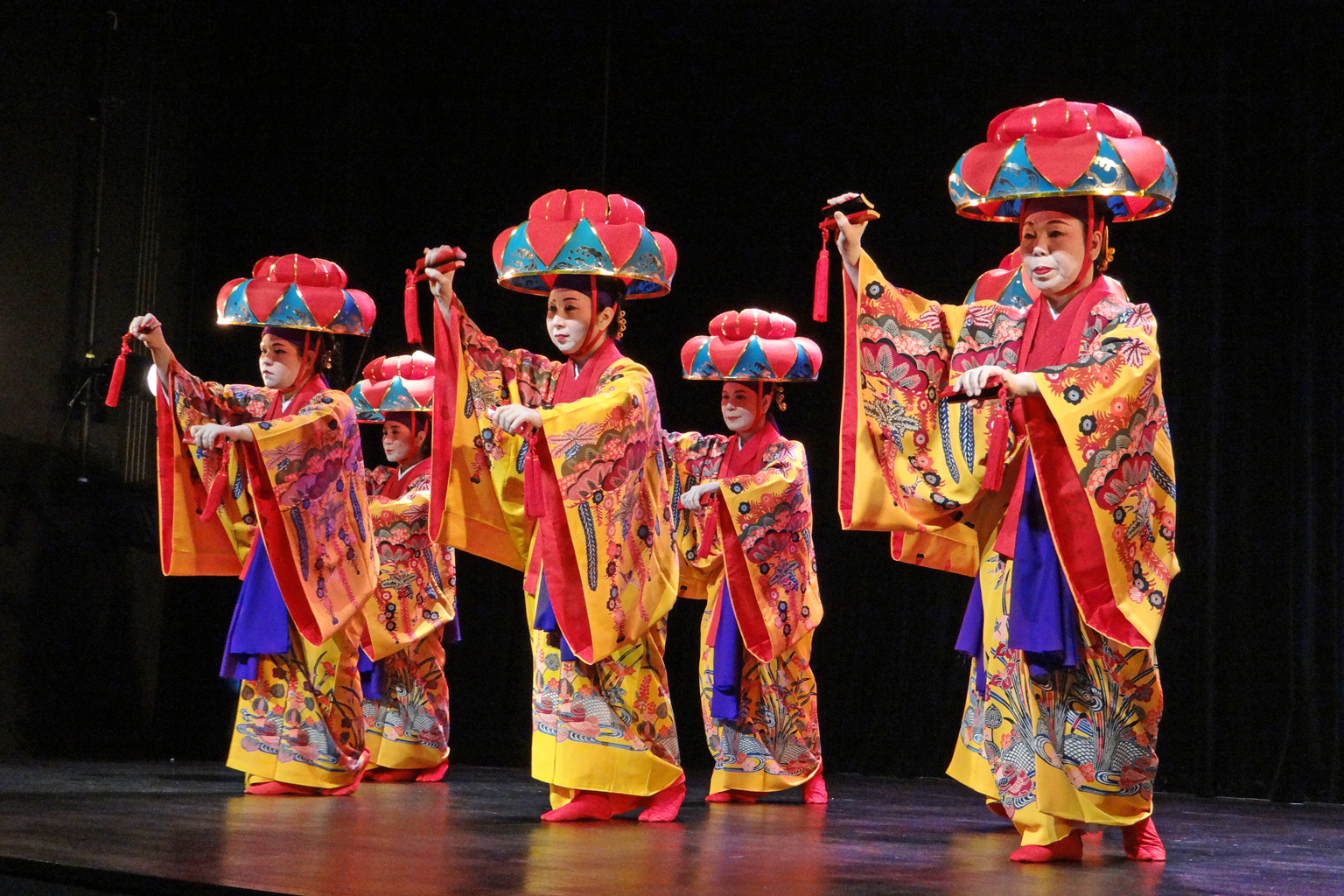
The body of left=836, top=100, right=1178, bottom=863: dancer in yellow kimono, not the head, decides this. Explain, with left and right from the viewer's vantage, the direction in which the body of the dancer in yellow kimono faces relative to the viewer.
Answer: facing the viewer and to the left of the viewer

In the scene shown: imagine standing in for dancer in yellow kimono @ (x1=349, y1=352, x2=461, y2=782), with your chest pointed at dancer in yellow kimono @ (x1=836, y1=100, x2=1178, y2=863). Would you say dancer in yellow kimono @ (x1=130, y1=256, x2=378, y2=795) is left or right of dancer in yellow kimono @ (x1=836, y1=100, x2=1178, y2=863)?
right

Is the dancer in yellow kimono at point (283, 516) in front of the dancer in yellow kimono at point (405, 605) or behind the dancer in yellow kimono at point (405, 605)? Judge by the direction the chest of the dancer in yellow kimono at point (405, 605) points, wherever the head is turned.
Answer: in front

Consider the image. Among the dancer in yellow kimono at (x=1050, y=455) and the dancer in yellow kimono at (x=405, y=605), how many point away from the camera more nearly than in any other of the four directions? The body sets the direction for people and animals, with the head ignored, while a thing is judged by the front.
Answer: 0

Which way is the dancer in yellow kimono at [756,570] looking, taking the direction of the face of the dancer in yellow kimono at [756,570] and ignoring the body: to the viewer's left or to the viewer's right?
to the viewer's left

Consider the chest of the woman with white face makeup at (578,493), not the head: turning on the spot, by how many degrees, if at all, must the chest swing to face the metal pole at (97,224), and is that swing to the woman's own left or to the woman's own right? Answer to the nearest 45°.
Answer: approximately 90° to the woman's own right

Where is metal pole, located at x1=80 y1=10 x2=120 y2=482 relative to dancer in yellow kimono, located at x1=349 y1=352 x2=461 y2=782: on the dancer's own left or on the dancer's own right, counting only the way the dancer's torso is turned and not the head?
on the dancer's own right

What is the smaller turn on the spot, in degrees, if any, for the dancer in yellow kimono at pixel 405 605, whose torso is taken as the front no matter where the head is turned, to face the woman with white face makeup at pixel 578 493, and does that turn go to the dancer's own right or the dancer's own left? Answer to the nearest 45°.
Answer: approximately 45° to the dancer's own left

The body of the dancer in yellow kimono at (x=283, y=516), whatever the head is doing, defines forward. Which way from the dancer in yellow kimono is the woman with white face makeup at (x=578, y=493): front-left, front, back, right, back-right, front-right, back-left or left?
left

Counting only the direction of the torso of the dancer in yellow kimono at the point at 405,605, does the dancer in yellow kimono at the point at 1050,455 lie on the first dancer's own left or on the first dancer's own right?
on the first dancer's own left
